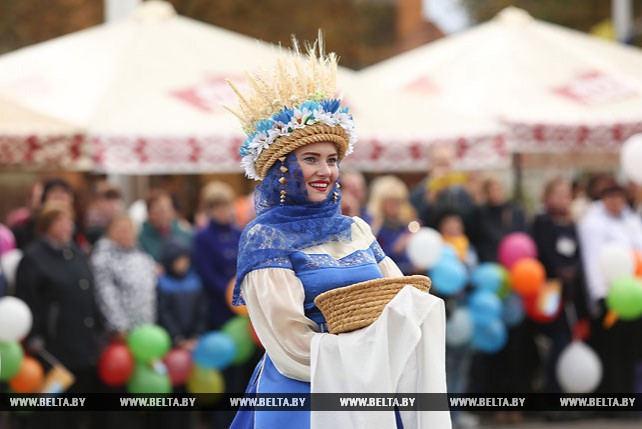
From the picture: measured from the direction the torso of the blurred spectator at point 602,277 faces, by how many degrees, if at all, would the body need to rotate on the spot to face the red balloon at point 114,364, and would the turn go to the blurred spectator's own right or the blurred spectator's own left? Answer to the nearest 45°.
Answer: approximately 45° to the blurred spectator's own right

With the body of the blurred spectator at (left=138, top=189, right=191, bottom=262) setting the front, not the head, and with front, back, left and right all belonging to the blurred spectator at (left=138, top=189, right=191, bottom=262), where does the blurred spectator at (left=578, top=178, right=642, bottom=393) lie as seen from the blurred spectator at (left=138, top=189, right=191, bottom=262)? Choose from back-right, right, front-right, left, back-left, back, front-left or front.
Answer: left

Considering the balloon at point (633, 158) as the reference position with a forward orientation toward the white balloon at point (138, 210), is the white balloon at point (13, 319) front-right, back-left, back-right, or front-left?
front-left

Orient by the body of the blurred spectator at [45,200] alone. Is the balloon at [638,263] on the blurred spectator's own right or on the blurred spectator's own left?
on the blurred spectator's own left

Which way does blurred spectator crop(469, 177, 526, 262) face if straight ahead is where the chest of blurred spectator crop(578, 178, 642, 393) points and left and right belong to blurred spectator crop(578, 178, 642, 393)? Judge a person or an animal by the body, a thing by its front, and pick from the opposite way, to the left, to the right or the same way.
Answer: the same way

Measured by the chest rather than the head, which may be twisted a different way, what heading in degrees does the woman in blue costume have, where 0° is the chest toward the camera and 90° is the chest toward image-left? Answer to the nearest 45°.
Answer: approximately 315°

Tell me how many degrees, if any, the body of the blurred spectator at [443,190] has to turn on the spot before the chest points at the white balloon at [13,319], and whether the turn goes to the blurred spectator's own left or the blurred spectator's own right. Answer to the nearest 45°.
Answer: approximately 45° to the blurred spectator's own right

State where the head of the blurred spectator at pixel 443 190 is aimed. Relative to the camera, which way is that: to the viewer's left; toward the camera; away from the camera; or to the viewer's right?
toward the camera

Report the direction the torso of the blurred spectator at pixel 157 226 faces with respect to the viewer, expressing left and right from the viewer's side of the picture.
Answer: facing the viewer

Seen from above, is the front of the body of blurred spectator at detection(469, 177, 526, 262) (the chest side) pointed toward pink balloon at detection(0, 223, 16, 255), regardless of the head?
no

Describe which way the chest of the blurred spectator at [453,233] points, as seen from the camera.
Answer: toward the camera
